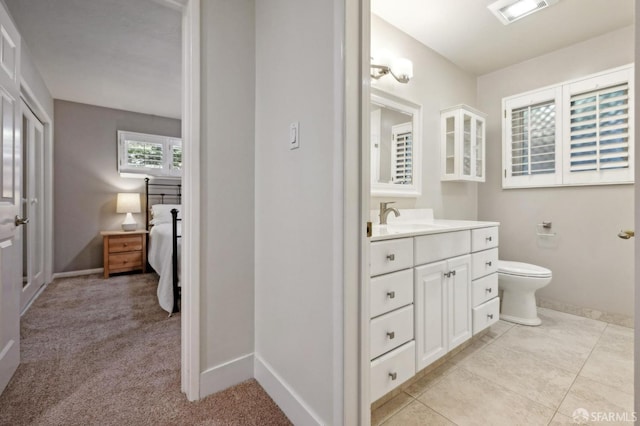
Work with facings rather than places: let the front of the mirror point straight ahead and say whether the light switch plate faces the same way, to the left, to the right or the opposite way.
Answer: to the right

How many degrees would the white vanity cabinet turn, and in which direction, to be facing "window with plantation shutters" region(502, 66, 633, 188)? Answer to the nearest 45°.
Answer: approximately 90° to its left

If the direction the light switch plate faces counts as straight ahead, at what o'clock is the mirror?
The mirror is roughly at 6 o'clock from the light switch plate.

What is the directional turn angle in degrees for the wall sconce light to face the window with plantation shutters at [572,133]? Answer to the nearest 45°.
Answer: approximately 90° to its left

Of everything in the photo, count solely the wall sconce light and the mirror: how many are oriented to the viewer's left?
0

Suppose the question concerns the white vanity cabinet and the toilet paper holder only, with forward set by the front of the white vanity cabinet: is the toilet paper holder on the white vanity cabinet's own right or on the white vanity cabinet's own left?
on the white vanity cabinet's own left

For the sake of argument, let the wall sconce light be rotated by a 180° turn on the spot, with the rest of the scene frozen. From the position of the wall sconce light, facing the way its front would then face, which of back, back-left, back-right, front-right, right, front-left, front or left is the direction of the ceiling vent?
back-right

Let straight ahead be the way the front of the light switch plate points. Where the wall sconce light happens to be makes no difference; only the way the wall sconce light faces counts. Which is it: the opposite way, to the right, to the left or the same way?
to the left

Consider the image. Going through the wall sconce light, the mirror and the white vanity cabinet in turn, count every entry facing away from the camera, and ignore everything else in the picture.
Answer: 0

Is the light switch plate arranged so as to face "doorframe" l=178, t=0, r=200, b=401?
no

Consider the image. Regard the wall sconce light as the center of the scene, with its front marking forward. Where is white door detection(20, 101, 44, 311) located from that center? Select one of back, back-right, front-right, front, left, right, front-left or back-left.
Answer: back-right

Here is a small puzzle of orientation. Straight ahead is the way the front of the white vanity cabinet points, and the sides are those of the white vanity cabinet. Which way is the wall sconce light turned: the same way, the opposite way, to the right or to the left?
the same way

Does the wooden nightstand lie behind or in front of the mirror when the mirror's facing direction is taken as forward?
behind

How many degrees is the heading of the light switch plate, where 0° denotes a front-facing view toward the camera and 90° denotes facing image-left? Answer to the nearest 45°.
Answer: approximately 45°

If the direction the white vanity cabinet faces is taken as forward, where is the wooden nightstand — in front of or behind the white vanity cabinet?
behind

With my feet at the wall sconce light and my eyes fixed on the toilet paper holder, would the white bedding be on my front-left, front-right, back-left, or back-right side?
back-left

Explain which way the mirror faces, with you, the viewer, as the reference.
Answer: facing the viewer and to the right of the viewer

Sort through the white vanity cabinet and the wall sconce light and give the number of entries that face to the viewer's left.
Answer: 0
